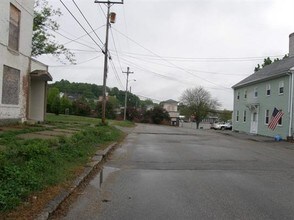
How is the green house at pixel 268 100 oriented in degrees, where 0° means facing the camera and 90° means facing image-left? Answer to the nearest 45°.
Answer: approximately 45°
